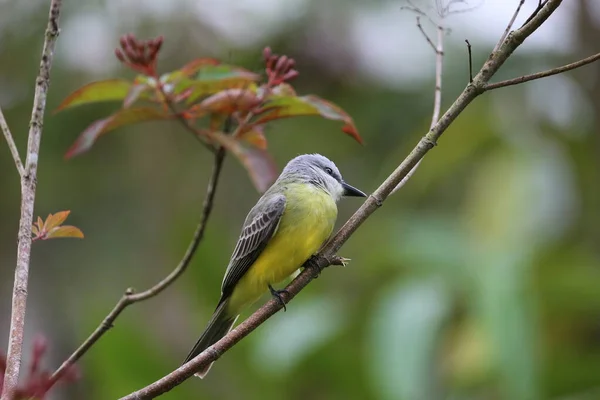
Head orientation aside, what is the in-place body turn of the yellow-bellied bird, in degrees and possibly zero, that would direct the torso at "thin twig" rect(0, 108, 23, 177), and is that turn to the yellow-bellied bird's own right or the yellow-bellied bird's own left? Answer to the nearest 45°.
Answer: approximately 135° to the yellow-bellied bird's own right

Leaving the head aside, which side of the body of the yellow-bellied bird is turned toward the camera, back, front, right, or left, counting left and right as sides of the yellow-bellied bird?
right

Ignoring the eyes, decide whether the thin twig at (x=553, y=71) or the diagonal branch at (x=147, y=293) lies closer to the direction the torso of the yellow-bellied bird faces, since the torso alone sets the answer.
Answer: the thin twig
